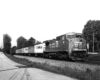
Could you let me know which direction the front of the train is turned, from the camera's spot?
facing the viewer and to the right of the viewer
